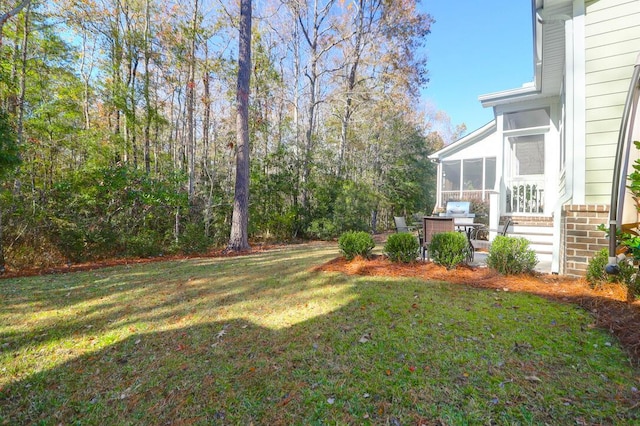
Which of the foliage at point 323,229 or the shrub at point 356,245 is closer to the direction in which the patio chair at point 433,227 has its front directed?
the foliage

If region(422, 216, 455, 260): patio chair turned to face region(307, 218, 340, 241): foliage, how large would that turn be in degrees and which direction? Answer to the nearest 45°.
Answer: approximately 45° to its left

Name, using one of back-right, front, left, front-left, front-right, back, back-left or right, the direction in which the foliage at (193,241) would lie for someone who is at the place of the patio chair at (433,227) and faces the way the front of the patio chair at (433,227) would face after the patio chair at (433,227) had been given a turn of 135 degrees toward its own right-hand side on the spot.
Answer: back-right

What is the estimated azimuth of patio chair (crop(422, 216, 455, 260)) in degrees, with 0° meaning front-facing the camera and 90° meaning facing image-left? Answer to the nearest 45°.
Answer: approximately 180°

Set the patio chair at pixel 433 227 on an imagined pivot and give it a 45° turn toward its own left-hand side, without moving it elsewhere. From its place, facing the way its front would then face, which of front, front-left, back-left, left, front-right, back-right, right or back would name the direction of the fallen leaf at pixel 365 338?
back-left

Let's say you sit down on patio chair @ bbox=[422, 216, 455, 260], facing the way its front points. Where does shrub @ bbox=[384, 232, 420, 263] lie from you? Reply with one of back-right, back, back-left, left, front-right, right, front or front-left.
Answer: back-left
